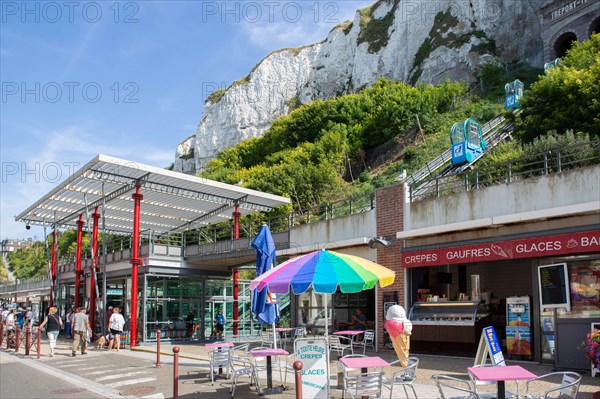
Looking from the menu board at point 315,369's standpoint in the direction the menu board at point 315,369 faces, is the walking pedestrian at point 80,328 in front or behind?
behind

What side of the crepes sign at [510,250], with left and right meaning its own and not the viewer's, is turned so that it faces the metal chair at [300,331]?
right

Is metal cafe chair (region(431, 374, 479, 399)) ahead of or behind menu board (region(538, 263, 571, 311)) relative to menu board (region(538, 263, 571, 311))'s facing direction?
ahead

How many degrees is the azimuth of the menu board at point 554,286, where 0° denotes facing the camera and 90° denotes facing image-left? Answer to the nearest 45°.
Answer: approximately 45°

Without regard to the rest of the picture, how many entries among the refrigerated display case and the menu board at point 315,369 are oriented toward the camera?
2

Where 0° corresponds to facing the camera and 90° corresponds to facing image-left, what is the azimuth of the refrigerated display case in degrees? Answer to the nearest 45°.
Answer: approximately 0°

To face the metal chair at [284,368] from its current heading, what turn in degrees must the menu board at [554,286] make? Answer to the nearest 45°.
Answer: approximately 45° to its right

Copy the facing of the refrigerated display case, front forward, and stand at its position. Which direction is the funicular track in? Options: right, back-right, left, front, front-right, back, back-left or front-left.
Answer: back

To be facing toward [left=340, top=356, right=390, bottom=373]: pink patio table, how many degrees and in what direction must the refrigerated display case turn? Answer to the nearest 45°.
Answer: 0° — it already faces it

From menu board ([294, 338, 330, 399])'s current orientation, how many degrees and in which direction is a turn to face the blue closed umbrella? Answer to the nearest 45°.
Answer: approximately 180°

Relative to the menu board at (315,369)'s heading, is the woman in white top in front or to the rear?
to the rear

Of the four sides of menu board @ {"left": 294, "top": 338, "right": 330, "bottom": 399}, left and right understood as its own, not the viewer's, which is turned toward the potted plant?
left

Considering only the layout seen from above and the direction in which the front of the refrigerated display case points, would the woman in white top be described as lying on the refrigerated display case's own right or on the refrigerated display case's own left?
on the refrigerated display case's own right
